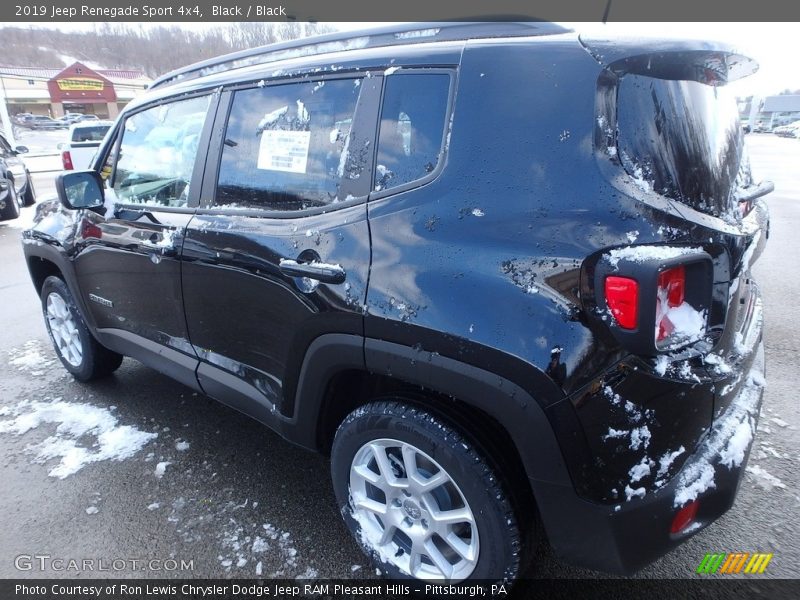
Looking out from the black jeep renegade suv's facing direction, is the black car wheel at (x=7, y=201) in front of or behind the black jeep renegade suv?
in front

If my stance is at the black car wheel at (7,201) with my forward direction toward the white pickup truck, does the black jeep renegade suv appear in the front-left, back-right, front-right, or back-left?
back-right

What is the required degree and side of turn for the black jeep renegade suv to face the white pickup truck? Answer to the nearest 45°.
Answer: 0° — it already faces it

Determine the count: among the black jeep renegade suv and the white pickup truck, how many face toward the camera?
0

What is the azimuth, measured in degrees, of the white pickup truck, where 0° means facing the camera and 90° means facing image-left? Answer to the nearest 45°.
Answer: approximately 180°

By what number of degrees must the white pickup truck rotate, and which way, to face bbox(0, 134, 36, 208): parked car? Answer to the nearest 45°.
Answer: approximately 180°

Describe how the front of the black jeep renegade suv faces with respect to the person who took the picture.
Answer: facing away from the viewer and to the left of the viewer

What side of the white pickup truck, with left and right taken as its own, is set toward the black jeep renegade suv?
back

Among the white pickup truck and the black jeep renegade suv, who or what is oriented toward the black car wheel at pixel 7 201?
the black jeep renegade suv

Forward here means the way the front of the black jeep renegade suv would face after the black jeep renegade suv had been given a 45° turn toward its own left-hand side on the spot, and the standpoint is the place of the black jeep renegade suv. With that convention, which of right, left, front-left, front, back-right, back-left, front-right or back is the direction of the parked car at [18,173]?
front-right
